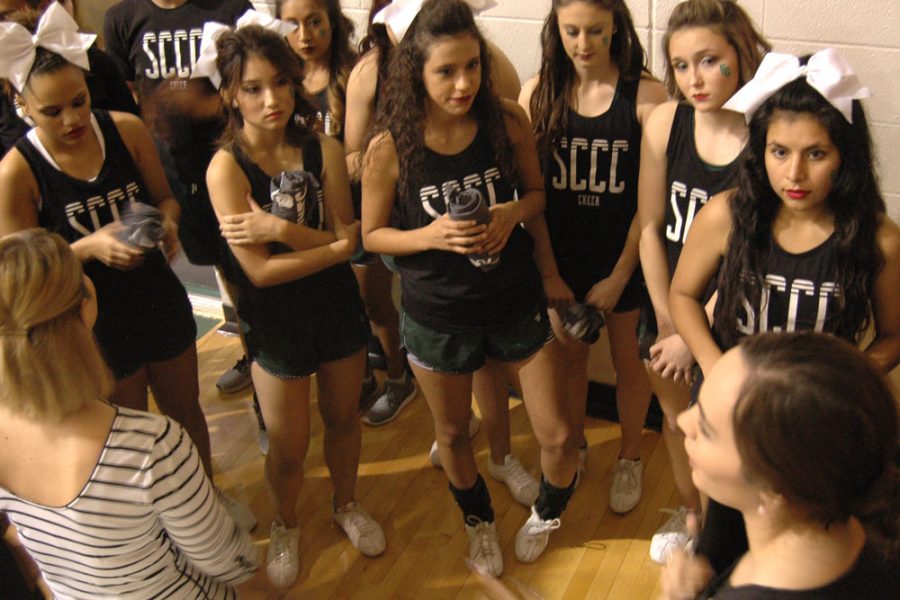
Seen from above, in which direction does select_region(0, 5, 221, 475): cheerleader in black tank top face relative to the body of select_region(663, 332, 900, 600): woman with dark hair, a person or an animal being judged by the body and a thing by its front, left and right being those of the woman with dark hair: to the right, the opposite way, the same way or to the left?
the opposite way

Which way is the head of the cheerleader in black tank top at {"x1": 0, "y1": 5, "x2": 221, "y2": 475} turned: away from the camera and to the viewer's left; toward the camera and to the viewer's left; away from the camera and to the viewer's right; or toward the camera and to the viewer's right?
toward the camera and to the viewer's right

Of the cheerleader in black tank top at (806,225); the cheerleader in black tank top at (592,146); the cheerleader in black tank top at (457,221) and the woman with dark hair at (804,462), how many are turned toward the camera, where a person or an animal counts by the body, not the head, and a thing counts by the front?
3

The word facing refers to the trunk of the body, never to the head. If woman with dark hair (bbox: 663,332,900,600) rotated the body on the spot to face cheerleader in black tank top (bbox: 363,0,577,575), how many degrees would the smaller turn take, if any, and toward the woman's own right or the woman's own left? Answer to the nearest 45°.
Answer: approximately 45° to the woman's own right
